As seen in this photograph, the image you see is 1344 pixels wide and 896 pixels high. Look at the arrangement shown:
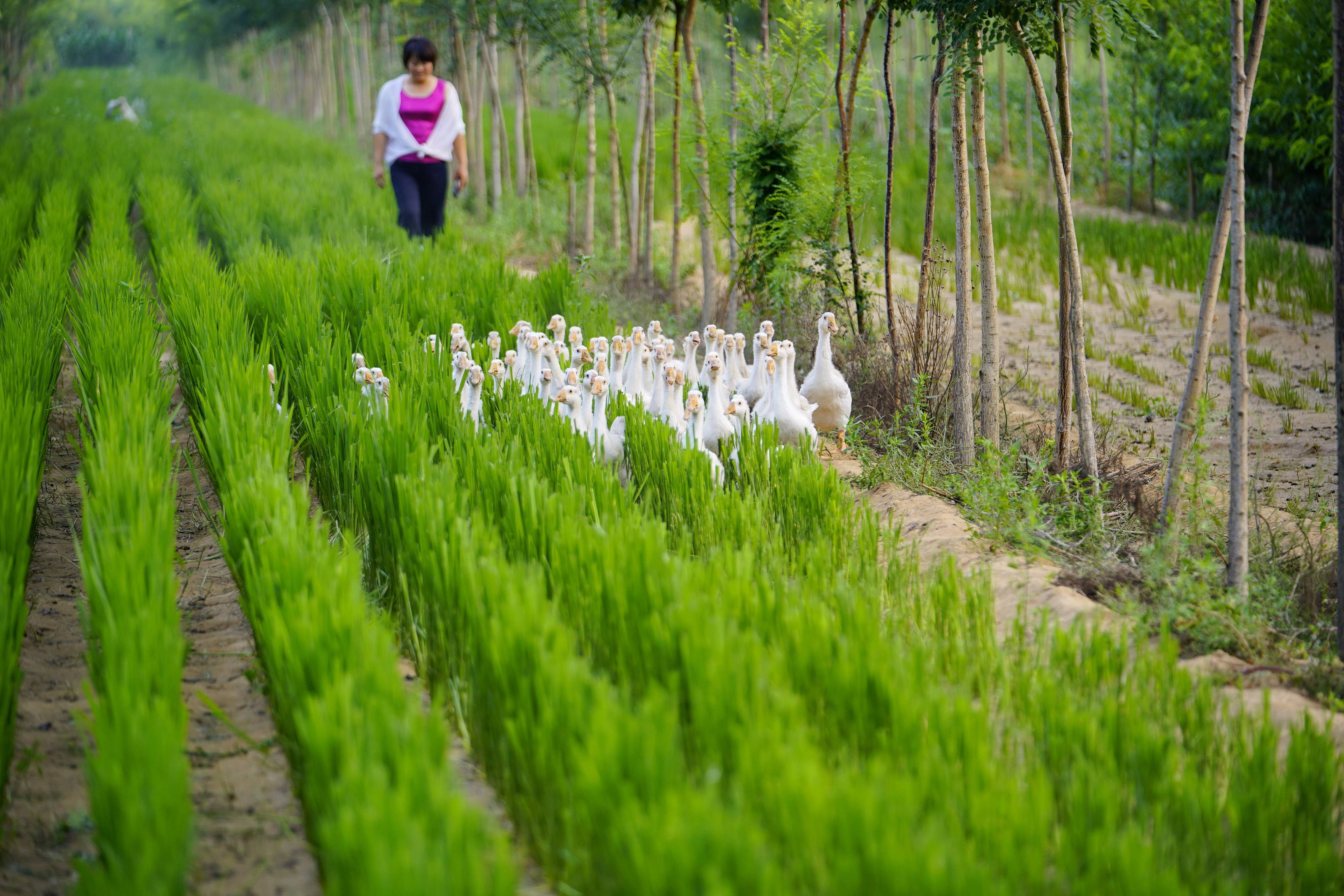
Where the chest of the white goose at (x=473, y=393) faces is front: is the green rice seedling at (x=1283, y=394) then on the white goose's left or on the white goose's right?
on the white goose's left

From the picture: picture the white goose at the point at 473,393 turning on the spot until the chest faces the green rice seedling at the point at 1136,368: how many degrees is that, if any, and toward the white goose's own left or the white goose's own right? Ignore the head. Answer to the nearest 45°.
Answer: approximately 135° to the white goose's own left

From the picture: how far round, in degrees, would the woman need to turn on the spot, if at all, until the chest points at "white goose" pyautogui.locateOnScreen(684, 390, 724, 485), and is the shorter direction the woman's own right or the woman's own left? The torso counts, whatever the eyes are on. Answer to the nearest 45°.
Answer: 0° — they already face it

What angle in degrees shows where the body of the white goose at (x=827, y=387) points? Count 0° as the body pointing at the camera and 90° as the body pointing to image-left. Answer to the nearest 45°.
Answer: approximately 0°

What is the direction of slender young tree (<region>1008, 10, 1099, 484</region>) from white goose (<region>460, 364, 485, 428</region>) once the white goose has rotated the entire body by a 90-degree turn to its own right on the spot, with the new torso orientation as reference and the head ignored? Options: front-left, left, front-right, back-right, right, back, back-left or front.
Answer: back

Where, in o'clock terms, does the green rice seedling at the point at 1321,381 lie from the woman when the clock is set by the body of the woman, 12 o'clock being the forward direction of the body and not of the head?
The green rice seedling is roughly at 10 o'clock from the woman.

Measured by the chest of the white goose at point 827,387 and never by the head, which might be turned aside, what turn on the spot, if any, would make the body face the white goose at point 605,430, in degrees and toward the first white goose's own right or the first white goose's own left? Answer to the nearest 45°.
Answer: approximately 45° to the first white goose's own right

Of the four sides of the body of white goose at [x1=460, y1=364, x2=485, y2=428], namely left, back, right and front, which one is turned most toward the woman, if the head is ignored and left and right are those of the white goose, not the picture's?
back
